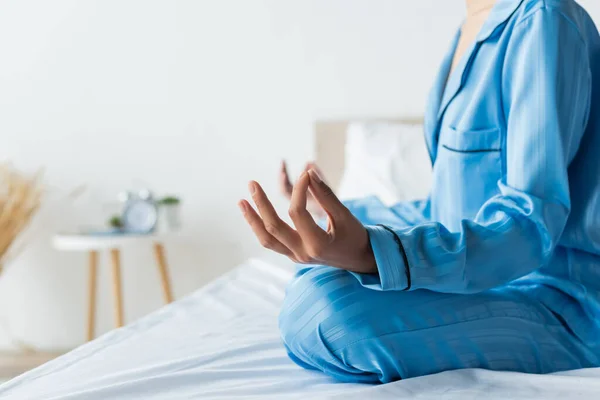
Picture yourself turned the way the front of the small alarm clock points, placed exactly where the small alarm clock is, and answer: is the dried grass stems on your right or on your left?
on your right

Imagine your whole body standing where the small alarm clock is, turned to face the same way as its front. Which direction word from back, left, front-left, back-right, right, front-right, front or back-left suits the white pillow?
front-left

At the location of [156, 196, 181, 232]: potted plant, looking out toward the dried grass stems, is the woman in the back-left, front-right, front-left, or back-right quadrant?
back-left

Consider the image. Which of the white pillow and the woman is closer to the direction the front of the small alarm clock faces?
the woman

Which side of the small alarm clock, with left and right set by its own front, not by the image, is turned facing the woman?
front

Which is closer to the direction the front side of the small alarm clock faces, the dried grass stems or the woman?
the woman

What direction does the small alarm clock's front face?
toward the camera

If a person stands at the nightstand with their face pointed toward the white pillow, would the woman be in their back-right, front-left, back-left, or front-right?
front-right
